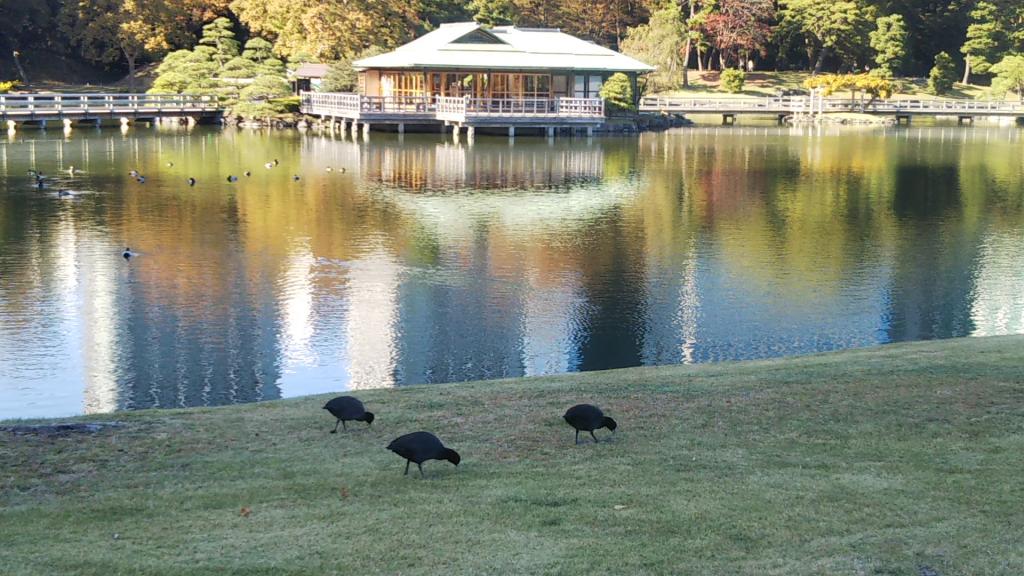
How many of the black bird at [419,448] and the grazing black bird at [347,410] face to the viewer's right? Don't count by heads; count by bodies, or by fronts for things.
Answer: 2

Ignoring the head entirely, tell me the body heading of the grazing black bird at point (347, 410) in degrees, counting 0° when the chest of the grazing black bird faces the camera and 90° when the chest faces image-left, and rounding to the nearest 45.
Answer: approximately 270°

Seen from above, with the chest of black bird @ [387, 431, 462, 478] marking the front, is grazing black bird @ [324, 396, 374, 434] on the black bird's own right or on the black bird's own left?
on the black bird's own left

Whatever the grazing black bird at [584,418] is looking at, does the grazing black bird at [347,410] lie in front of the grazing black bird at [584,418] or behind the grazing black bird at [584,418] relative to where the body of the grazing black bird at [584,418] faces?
behind

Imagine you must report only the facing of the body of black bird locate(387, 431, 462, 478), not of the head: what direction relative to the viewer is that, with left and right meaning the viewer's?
facing to the right of the viewer

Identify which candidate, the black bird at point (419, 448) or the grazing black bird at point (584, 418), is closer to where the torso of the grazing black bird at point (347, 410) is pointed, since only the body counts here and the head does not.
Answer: the grazing black bird

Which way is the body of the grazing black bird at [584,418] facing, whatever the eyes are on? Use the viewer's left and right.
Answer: facing to the right of the viewer

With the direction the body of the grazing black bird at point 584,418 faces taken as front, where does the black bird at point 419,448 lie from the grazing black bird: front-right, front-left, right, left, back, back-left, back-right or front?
back-right

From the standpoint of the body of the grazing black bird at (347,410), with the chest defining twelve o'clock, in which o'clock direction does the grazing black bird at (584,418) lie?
the grazing black bird at (584,418) is roughly at 1 o'clock from the grazing black bird at (347,410).

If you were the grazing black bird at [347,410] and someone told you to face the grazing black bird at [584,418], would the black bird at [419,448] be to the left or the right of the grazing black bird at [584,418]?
right
